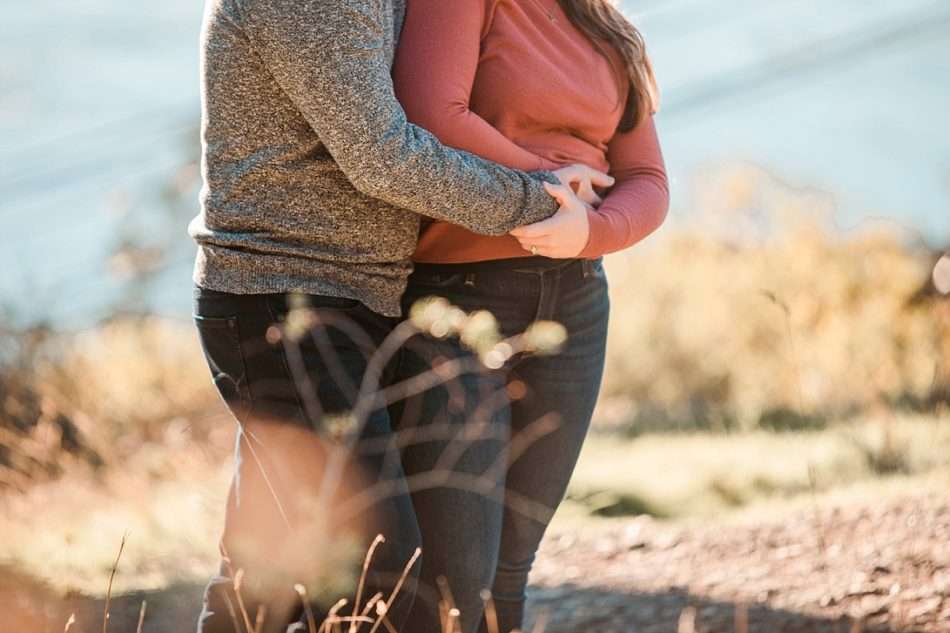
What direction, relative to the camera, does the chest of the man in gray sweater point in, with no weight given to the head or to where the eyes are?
to the viewer's right

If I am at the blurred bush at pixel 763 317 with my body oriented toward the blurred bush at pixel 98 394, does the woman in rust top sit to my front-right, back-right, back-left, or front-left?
front-left

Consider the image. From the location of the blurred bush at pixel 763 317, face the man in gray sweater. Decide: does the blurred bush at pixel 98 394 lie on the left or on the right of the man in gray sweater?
right

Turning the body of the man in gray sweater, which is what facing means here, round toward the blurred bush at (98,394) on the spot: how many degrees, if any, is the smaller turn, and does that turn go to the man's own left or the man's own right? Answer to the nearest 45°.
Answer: approximately 90° to the man's own left

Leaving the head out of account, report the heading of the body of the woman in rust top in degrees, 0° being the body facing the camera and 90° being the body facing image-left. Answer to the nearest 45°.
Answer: approximately 315°

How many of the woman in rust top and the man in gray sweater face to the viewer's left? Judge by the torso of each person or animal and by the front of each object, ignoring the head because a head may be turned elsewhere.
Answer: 0

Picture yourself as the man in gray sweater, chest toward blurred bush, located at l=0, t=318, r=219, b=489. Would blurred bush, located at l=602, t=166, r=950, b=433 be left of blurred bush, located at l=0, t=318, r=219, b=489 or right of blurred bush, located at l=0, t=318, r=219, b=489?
right
